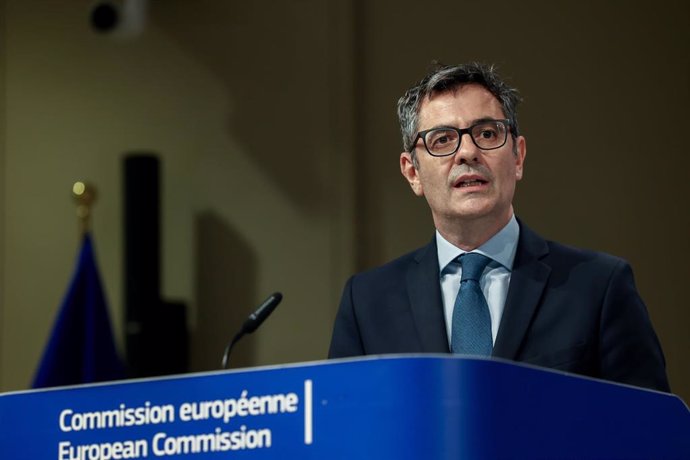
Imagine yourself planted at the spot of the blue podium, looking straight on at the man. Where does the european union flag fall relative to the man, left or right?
left

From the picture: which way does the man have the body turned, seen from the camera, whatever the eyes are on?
toward the camera

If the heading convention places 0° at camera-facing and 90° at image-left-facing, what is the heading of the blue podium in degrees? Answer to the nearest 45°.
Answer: approximately 45°

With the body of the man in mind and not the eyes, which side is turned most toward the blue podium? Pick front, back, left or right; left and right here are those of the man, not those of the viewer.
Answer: front

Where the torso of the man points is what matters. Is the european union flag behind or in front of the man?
behind

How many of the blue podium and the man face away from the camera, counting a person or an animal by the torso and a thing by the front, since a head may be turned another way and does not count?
0

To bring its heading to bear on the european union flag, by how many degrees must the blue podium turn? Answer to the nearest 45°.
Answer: approximately 135° to its right

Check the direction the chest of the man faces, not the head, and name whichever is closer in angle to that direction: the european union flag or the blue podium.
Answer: the blue podium
